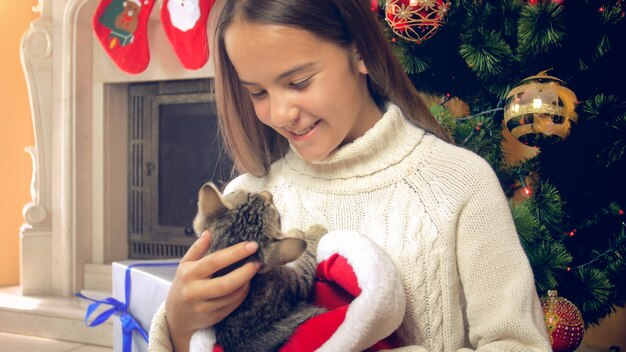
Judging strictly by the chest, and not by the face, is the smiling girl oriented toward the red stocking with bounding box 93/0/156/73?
no

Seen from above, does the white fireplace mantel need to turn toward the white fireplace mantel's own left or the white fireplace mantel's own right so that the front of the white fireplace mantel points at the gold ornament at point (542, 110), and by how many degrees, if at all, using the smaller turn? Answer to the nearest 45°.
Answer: approximately 90° to the white fireplace mantel's own left

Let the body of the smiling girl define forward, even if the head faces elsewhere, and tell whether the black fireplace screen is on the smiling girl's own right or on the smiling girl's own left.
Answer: on the smiling girl's own right

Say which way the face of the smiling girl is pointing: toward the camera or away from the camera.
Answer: toward the camera

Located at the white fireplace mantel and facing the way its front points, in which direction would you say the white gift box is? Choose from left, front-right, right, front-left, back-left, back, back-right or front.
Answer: front-left

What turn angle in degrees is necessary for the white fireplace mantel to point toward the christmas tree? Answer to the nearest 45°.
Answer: approximately 90° to its left

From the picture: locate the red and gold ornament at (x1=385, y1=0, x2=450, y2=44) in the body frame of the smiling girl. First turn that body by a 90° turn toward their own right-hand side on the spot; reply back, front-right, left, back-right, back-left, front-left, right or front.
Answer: front-right

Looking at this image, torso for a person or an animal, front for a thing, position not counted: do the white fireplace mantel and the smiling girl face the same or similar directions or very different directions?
same or similar directions

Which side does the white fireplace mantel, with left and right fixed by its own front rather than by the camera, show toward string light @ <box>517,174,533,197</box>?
left

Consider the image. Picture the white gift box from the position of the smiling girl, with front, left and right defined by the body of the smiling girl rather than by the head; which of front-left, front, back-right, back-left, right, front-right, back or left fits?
right

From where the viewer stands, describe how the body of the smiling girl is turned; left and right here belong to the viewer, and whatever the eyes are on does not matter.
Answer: facing the viewer and to the left of the viewer

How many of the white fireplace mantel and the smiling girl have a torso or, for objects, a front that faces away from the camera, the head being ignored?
0

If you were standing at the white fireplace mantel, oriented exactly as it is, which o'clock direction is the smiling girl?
The smiling girl is roughly at 10 o'clock from the white fireplace mantel.
